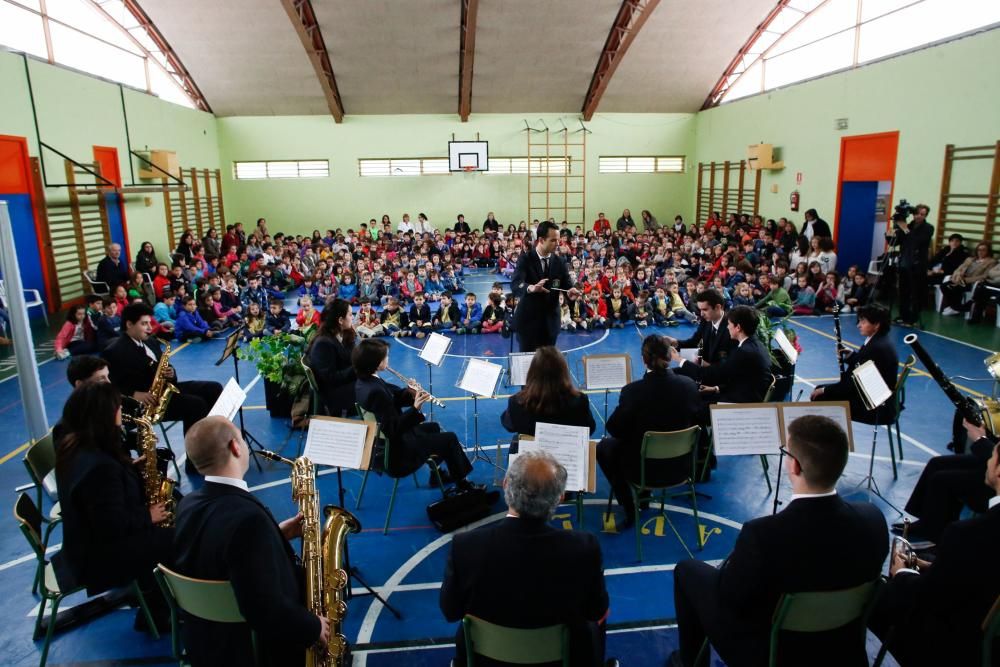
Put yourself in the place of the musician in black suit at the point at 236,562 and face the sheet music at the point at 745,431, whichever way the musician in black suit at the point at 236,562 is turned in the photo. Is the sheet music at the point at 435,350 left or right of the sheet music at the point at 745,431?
left

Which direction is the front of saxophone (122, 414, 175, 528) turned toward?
to the viewer's right

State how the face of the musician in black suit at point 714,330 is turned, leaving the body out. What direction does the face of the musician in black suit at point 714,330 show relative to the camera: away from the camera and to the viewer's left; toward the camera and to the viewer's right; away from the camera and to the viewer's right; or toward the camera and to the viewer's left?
toward the camera and to the viewer's left

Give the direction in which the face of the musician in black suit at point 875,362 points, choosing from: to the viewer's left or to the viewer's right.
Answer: to the viewer's left

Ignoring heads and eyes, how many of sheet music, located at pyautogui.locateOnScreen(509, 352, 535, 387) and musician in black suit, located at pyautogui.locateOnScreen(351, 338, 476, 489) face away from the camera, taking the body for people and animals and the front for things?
0

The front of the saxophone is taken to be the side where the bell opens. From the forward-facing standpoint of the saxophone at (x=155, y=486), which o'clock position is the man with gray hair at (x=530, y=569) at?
The man with gray hair is roughly at 2 o'clock from the saxophone.

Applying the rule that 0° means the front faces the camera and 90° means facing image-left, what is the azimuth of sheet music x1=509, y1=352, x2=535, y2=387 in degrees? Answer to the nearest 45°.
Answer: approximately 0°

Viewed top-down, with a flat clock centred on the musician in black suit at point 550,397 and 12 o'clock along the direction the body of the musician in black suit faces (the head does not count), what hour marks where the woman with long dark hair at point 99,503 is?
The woman with long dark hair is roughly at 8 o'clock from the musician in black suit.

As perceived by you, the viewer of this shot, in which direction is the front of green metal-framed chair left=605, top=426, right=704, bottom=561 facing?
facing away from the viewer and to the left of the viewer

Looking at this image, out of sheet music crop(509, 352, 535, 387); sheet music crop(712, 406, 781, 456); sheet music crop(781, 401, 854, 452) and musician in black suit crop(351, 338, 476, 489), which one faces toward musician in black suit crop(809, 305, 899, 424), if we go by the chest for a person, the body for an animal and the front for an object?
musician in black suit crop(351, 338, 476, 489)

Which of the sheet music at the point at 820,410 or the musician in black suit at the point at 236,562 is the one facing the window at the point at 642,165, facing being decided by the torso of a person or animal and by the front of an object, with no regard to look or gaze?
the musician in black suit

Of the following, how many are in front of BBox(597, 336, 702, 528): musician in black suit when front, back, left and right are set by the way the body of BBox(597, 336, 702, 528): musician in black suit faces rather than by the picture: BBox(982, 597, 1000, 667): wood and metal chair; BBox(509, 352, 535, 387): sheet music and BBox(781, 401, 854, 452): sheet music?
1
